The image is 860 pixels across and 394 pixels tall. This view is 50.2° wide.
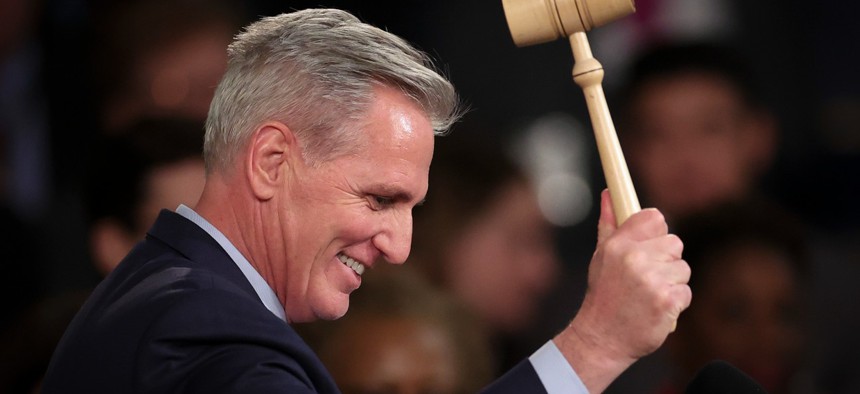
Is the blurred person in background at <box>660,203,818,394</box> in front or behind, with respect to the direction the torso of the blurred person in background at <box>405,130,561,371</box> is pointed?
in front

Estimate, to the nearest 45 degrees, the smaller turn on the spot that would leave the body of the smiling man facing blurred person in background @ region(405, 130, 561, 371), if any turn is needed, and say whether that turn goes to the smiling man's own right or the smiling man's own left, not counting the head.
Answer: approximately 90° to the smiling man's own left

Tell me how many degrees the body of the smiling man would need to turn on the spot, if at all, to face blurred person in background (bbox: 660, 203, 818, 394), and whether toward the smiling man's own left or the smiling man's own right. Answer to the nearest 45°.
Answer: approximately 45° to the smiling man's own left

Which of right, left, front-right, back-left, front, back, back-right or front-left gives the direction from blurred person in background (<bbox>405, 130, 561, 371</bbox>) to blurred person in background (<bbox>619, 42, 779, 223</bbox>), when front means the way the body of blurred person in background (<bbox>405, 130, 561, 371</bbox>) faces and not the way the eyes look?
front-left

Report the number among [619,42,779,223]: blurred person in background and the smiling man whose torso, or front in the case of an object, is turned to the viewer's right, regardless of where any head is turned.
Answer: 1

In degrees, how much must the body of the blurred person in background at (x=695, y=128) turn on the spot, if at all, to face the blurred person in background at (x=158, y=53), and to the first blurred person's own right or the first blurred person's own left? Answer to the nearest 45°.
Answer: approximately 45° to the first blurred person's own right

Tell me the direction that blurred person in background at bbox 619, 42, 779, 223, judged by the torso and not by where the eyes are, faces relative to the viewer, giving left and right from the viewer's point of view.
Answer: facing the viewer and to the left of the viewer

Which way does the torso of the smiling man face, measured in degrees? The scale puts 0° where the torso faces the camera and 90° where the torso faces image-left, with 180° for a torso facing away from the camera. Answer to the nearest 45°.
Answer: approximately 270°

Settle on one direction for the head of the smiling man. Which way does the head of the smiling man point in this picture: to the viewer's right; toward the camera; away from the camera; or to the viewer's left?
to the viewer's right

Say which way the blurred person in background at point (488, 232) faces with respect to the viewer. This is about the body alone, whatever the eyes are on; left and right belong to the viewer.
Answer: facing the viewer and to the right of the viewer
